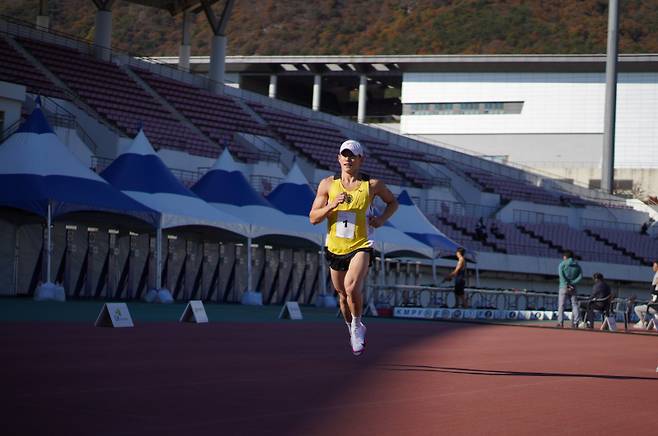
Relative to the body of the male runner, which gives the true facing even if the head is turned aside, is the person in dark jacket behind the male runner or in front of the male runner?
behind

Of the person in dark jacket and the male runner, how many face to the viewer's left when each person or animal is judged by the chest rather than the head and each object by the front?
1

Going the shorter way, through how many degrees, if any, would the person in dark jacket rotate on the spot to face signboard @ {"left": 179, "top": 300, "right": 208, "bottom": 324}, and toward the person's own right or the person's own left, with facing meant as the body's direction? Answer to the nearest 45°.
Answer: approximately 45° to the person's own left

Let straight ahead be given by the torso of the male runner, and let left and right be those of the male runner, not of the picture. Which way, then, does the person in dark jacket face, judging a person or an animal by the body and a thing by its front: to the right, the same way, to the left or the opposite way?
to the right

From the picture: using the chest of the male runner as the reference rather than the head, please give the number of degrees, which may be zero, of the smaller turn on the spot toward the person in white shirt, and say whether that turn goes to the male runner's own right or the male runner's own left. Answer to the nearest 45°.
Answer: approximately 135° to the male runner's own left

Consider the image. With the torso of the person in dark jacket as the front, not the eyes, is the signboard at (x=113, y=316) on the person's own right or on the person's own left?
on the person's own left

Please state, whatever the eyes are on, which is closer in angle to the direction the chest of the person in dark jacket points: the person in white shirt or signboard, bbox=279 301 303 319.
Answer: the signboard

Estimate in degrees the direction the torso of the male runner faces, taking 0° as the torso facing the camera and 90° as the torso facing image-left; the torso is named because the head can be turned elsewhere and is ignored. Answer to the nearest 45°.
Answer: approximately 0°

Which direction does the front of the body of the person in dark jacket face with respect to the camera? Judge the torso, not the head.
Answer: to the viewer's left
